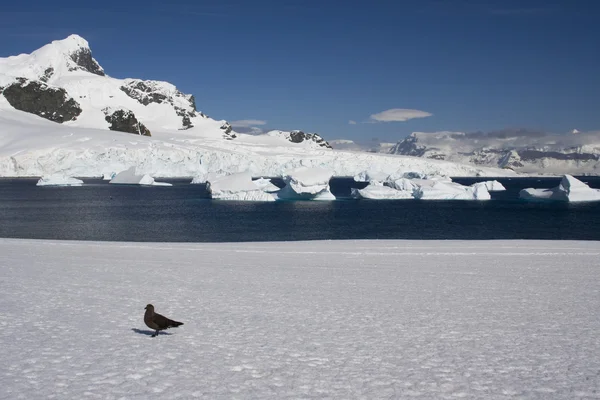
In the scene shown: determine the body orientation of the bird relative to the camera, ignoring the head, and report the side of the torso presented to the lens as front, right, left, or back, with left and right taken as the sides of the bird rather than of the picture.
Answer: left
